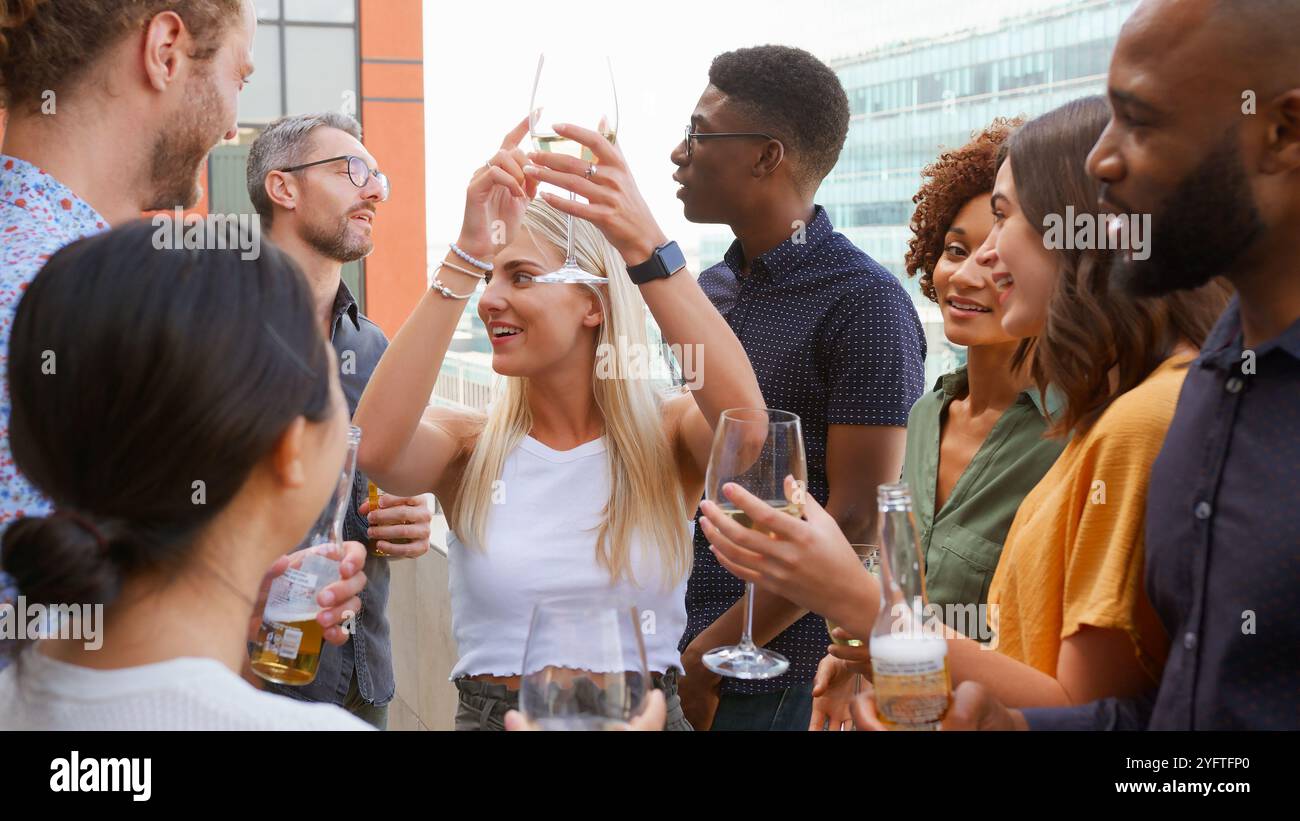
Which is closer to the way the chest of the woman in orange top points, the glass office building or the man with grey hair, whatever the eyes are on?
the man with grey hair

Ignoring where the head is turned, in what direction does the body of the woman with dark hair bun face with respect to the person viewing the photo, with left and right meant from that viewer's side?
facing away from the viewer and to the right of the viewer

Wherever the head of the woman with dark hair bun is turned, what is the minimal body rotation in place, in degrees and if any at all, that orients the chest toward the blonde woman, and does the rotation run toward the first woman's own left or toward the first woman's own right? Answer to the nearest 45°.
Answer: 0° — they already face them

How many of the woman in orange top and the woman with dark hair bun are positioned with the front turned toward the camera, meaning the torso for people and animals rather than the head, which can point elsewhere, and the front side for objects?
0

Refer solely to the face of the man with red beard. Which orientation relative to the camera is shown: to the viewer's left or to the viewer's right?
to the viewer's right

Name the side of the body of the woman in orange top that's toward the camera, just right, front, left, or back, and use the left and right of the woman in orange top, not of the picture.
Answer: left

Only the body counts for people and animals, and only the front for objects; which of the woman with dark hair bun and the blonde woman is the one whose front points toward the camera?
the blonde woman

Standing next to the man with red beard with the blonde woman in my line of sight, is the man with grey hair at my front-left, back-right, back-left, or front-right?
front-left

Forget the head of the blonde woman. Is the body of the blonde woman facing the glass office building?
no

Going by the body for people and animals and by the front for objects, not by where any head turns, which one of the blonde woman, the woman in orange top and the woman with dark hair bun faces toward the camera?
the blonde woman

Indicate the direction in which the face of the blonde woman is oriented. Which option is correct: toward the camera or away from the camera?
toward the camera

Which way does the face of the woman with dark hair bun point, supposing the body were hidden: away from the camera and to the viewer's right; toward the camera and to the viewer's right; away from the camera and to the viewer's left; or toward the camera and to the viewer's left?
away from the camera and to the viewer's right

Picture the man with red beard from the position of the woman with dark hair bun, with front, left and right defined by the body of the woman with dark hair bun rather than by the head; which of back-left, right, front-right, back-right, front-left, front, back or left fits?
front-left

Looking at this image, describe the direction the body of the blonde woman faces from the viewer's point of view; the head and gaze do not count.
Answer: toward the camera

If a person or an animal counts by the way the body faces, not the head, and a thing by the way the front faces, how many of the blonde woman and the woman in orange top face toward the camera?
1

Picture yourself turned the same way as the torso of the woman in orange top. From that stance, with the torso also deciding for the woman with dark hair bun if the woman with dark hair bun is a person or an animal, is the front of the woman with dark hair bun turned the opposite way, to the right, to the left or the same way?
to the right

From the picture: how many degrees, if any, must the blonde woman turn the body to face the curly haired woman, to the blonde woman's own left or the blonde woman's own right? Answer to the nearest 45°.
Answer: approximately 90° to the blonde woman's own left

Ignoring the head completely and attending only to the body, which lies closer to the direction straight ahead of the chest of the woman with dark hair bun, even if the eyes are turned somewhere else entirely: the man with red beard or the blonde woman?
the blonde woman
